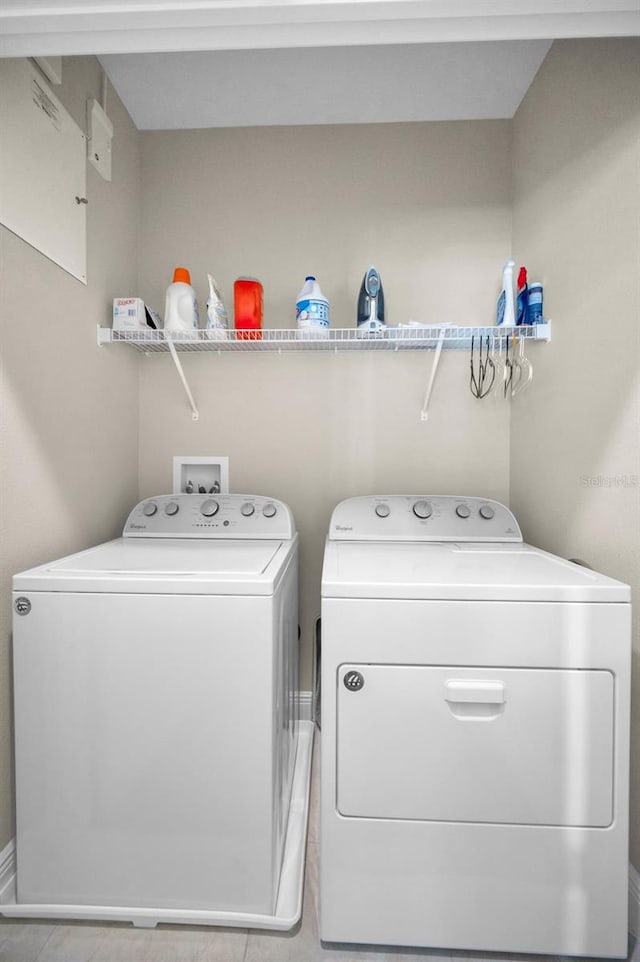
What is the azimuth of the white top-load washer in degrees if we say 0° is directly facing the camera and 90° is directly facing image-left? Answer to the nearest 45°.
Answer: approximately 0°

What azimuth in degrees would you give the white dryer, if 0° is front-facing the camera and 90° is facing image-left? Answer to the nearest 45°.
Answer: approximately 0°

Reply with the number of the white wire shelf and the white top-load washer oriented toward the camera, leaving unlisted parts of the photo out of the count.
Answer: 2

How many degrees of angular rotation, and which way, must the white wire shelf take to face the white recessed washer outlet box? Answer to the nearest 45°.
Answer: approximately 135° to its right

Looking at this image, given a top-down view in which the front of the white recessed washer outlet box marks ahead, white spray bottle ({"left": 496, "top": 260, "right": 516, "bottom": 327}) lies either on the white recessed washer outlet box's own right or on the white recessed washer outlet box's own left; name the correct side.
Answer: on the white recessed washer outlet box's own left

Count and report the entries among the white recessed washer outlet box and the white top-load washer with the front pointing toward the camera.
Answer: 2

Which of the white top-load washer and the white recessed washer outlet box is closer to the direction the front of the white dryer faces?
the white top-load washer
